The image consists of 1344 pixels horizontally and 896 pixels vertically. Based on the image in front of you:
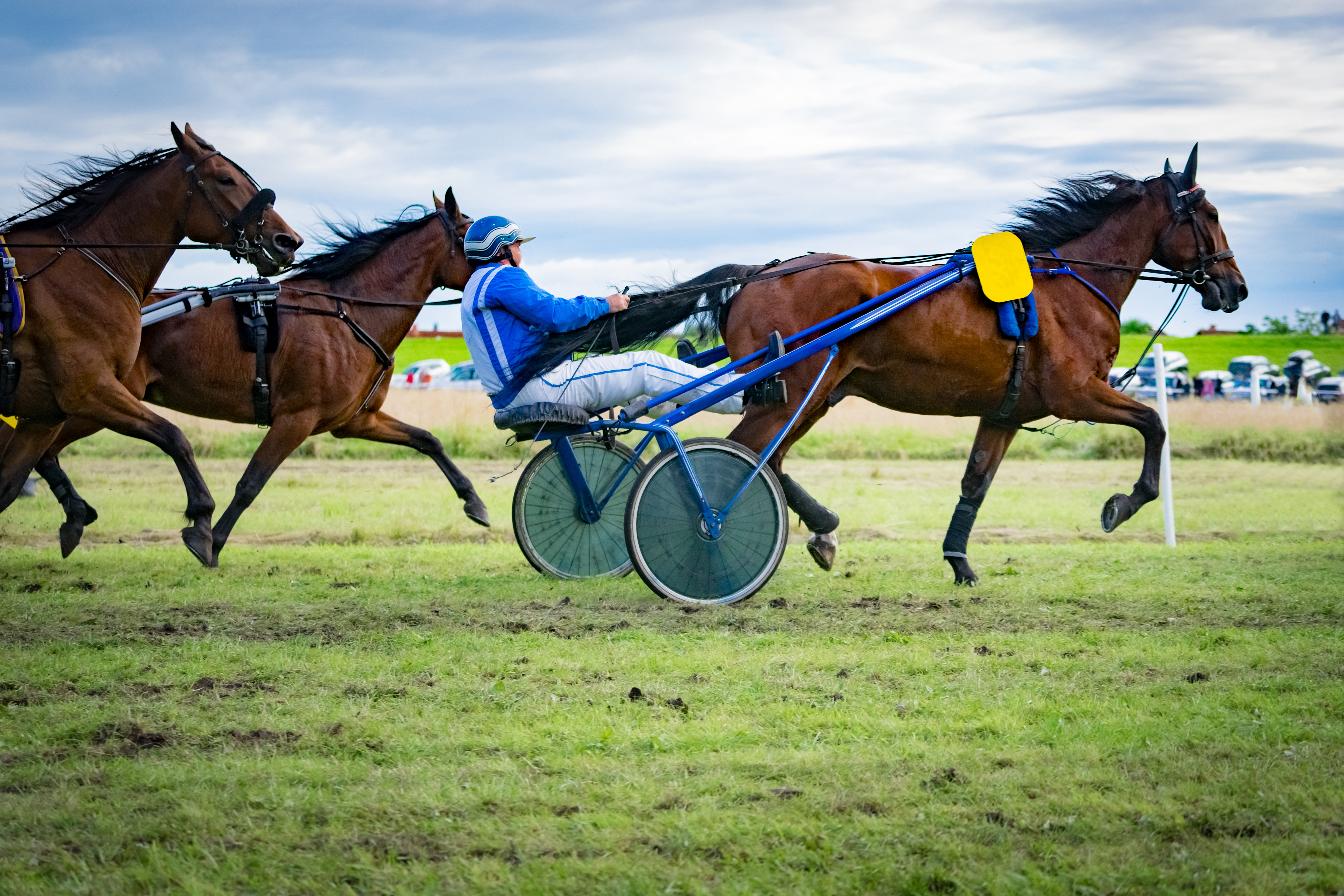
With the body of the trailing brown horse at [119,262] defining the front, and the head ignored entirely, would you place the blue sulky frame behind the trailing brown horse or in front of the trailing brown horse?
in front

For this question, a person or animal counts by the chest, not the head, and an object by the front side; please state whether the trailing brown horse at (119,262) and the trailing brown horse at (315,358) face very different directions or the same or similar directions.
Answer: same or similar directions

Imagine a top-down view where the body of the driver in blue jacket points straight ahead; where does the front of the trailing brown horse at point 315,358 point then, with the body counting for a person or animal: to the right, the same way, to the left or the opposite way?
the same way

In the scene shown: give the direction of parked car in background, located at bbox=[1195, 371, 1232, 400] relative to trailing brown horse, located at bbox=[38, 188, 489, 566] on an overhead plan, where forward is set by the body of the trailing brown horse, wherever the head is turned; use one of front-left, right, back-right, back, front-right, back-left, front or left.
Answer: front-left

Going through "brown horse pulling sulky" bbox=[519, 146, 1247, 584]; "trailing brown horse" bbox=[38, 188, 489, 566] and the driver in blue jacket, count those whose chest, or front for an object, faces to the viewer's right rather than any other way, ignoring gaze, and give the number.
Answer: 3

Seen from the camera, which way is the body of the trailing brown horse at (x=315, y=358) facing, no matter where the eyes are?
to the viewer's right

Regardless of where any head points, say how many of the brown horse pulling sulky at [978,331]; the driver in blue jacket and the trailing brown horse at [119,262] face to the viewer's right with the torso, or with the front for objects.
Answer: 3

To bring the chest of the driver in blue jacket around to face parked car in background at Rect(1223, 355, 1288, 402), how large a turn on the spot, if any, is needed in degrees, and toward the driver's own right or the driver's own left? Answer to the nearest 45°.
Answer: approximately 45° to the driver's own left

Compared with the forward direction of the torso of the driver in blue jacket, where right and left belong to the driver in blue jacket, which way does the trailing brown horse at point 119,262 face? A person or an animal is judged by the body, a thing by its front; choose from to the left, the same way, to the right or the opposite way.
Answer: the same way

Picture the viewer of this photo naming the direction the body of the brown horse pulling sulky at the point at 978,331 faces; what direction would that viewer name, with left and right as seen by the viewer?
facing to the right of the viewer

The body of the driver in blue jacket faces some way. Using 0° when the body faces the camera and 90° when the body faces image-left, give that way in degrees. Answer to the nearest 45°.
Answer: approximately 270°

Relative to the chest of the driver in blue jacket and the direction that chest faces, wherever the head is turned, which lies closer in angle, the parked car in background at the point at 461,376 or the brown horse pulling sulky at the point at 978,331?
the brown horse pulling sulky

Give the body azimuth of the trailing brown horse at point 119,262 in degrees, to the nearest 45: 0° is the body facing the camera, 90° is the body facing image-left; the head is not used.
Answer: approximately 270°

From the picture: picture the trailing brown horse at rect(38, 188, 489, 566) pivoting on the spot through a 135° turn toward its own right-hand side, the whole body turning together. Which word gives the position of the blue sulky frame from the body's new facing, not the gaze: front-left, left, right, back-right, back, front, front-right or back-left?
left

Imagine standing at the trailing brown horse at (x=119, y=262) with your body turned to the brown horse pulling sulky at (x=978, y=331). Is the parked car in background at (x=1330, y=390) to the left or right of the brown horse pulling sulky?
left
